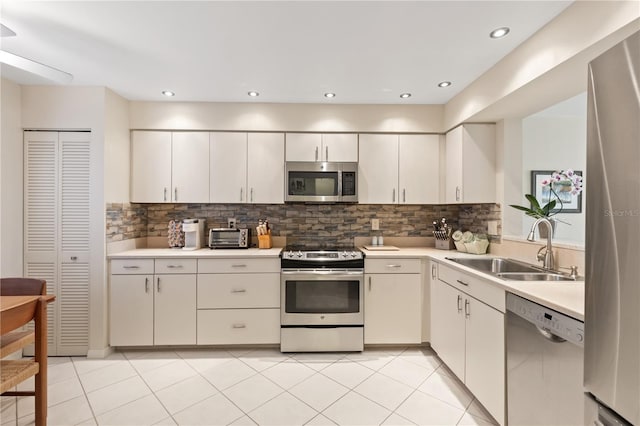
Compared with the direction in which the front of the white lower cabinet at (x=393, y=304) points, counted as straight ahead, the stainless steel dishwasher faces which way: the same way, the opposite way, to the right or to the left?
to the right

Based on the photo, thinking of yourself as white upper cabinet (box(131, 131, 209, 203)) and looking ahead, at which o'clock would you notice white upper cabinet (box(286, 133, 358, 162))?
white upper cabinet (box(286, 133, 358, 162)) is roughly at 10 o'clock from white upper cabinet (box(131, 131, 209, 203)).

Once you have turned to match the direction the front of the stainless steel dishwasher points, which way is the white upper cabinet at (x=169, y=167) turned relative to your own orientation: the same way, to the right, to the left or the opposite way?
to the left

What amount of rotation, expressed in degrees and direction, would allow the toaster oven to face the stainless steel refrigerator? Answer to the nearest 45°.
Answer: approximately 45° to its left

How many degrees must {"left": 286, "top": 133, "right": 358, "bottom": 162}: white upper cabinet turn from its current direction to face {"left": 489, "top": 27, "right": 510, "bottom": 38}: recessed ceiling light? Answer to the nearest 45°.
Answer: approximately 45° to its left

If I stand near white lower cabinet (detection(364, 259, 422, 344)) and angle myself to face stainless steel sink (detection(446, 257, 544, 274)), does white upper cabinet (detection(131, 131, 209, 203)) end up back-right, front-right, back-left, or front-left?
back-right

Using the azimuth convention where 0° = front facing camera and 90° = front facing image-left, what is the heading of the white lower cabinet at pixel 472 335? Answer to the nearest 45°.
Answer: approximately 45°
